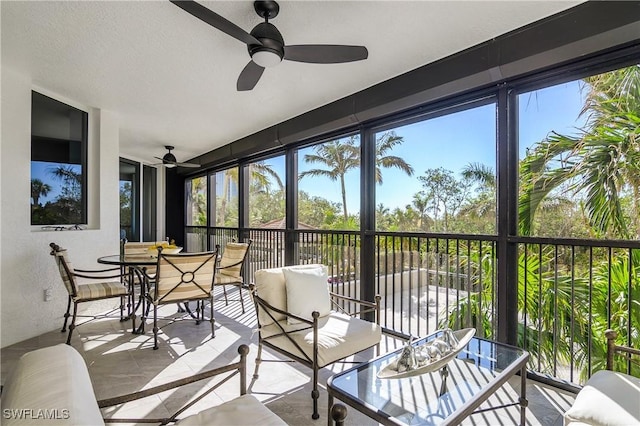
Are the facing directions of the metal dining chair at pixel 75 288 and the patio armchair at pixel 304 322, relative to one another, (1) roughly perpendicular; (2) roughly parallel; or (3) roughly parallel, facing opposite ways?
roughly perpendicular

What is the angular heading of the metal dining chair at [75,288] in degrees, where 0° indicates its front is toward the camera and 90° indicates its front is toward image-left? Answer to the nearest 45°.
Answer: approximately 270°

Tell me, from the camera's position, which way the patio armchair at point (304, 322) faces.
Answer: facing the viewer and to the right of the viewer

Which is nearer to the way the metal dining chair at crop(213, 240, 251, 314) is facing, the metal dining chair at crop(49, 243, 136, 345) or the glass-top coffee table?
the metal dining chair

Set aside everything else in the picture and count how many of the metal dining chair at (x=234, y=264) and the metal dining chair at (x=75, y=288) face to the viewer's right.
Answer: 1

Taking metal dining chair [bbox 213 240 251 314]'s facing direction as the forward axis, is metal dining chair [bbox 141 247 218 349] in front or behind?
in front

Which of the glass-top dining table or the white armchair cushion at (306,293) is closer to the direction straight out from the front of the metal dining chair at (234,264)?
the glass-top dining table

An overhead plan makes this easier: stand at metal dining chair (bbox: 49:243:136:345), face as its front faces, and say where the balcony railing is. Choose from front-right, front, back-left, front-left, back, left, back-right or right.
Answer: front-right

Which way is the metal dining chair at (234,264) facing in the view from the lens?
facing the viewer and to the left of the viewer

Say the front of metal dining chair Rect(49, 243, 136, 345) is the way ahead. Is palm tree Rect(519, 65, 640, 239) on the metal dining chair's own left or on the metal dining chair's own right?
on the metal dining chair's own right
